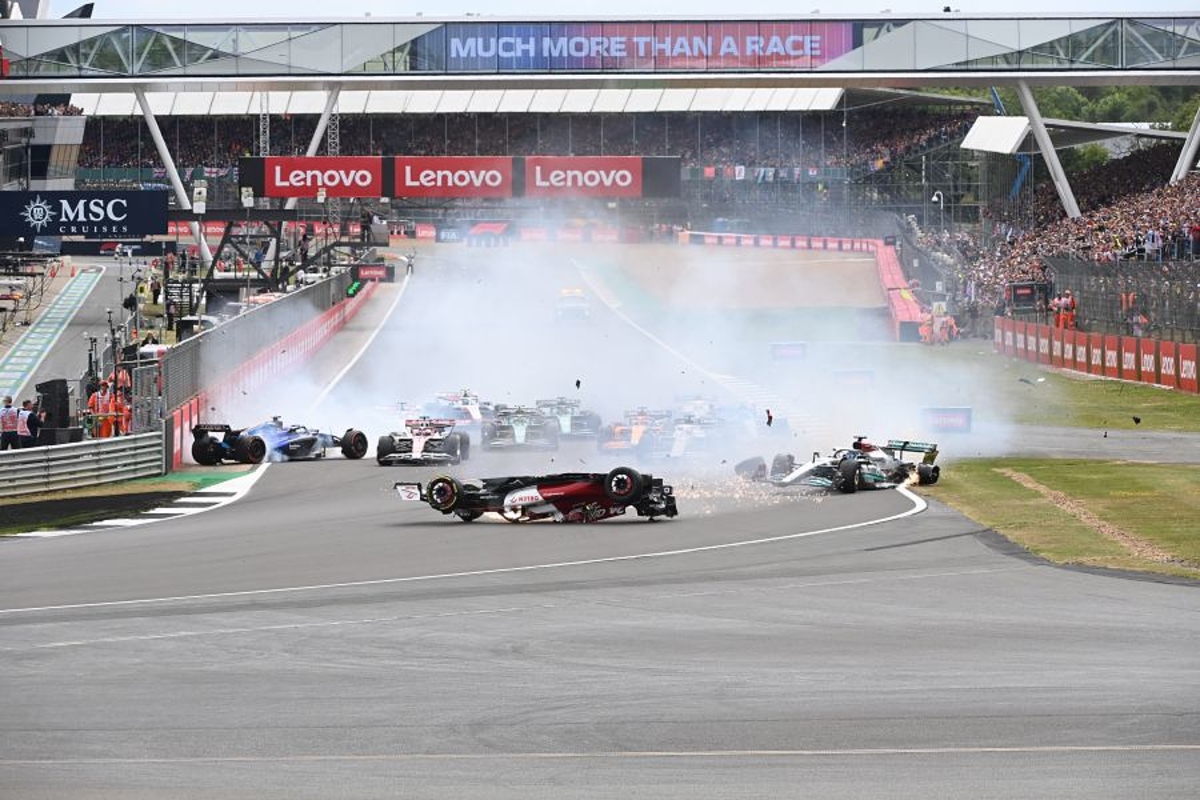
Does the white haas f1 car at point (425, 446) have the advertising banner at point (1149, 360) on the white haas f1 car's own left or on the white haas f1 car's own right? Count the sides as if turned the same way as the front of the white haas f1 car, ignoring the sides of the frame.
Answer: on the white haas f1 car's own left

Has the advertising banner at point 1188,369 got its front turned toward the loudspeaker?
yes

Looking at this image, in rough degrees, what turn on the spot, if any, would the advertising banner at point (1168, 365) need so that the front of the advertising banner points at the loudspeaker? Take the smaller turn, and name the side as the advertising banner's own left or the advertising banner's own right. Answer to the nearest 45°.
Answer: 0° — it already faces it

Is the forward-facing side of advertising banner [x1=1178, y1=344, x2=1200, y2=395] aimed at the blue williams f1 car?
yes

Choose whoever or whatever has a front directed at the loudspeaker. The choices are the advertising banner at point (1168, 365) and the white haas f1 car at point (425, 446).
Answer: the advertising banner

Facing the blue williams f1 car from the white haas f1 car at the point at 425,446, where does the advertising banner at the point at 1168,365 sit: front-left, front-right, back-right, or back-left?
back-right

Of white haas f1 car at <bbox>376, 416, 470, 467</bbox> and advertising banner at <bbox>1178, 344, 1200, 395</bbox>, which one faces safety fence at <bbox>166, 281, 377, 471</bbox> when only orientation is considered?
the advertising banner

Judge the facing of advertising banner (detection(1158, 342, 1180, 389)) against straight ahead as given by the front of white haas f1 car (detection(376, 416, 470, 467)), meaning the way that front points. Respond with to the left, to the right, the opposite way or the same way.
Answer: to the right
